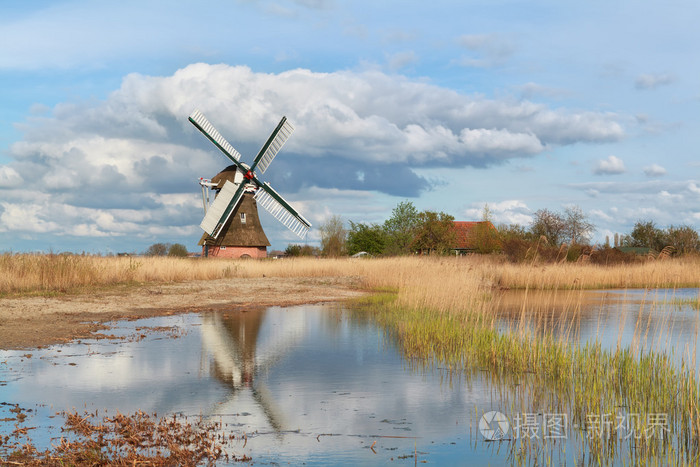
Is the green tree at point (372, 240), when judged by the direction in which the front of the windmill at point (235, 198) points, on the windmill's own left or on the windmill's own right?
on the windmill's own left

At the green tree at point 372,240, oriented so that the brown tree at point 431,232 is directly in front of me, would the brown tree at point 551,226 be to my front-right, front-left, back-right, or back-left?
front-left

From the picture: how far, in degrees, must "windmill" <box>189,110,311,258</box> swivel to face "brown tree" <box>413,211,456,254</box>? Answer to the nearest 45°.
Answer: approximately 45° to its left

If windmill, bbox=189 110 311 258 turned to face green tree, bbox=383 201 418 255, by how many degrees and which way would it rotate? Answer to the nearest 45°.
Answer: approximately 45° to its left

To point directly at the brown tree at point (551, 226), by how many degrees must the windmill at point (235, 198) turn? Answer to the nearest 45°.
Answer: approximately 45° to its left
